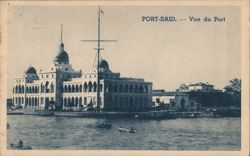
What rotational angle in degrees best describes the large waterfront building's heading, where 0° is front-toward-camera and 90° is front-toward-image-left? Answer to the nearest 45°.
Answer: approximately 45°
